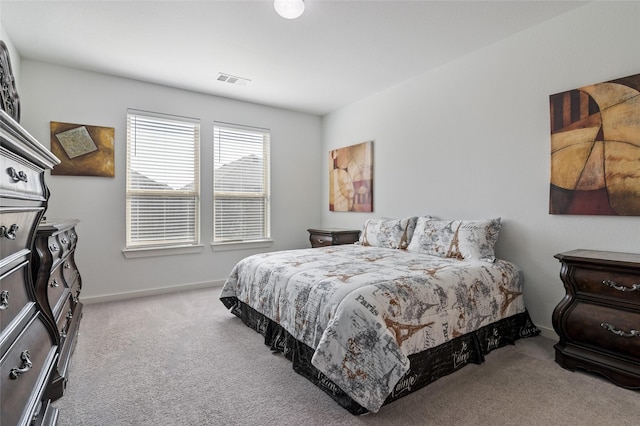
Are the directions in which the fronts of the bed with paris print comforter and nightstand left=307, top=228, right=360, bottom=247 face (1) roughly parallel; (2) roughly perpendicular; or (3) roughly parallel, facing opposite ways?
roughly parallel

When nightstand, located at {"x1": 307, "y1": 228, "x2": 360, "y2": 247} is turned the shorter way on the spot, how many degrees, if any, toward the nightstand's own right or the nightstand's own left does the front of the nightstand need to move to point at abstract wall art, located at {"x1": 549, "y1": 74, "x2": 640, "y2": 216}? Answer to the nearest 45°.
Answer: approximately 90° to the nightstand's own left

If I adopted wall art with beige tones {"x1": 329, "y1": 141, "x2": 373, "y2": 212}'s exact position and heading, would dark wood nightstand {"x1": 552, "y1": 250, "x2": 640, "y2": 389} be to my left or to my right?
on my left

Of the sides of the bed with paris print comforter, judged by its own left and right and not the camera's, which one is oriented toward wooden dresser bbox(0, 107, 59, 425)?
front

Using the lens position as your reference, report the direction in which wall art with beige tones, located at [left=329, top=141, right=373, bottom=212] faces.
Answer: facing the viewer and to the left of the viewer

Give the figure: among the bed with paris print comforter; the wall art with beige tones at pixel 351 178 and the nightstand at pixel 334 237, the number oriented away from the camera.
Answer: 0

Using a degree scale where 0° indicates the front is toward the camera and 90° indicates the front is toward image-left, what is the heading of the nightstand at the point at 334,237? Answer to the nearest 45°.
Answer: approximately 45°

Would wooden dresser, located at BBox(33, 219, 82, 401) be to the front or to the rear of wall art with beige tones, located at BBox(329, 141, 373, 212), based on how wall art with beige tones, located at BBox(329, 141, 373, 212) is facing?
to the front

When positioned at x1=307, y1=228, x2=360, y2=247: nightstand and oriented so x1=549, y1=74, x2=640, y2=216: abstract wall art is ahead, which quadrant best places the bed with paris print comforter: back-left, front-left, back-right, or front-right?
front-right

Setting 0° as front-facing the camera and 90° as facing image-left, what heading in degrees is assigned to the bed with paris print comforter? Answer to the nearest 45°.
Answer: approximately 45°

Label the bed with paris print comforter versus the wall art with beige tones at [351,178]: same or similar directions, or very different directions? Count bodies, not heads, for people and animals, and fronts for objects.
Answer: same or similar directions

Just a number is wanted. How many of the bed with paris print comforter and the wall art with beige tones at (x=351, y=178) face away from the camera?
0

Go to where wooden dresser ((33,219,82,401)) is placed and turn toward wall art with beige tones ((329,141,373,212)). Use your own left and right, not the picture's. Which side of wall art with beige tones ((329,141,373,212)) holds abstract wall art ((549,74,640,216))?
right

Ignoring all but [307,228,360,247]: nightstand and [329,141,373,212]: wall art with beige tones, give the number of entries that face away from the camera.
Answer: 0

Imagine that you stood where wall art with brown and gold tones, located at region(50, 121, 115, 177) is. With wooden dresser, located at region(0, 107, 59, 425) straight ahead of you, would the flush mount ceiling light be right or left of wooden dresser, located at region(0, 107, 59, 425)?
left
